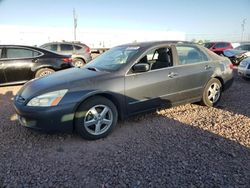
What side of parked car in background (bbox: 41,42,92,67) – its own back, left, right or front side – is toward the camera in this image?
left

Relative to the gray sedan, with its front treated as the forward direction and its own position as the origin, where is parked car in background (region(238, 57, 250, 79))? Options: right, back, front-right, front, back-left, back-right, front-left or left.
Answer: back

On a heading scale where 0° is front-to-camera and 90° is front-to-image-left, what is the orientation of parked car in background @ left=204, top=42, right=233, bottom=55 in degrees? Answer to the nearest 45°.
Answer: approximately 45°

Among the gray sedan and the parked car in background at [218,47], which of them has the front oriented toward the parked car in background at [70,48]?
the parked car in background at [218,47]

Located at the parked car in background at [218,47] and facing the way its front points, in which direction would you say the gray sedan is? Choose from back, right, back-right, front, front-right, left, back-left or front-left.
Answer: front-left

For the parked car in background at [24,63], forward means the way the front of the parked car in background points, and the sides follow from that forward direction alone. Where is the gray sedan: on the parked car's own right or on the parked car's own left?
on the parked car's own left

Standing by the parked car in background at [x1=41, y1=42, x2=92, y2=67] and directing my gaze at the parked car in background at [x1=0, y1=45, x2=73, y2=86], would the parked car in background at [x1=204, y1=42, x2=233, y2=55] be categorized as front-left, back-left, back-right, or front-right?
back-left

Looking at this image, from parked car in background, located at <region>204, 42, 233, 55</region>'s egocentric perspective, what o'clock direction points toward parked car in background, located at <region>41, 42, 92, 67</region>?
parked car in background, located at <region>41, 42, 92, 67</region> is roughly at 12 o'clock from parked car in background, located at <region>204, 42, 233, 55</region>.

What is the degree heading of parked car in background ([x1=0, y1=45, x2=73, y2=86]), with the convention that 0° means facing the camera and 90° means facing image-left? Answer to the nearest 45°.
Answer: approximately 90°

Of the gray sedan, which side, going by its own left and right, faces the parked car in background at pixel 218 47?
back

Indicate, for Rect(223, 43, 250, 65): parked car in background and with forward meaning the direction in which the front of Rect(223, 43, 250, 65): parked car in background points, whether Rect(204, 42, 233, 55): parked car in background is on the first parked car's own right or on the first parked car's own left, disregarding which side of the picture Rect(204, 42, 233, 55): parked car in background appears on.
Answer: on the first parked car's own right

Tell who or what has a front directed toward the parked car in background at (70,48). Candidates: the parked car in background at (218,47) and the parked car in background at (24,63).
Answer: the parked car in background at (218,47)
